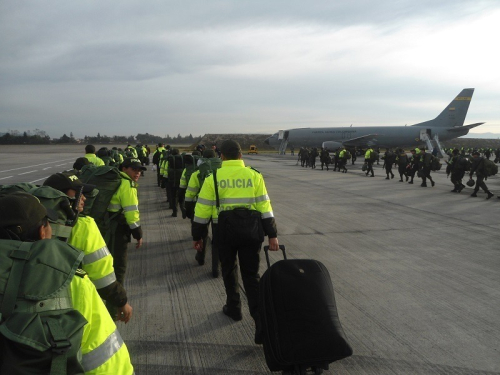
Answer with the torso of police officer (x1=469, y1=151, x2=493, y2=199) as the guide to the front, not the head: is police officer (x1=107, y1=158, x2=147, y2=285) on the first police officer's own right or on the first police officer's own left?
on the first police officer's own left

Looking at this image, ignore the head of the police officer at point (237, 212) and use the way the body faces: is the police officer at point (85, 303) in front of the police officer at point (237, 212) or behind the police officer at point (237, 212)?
behind

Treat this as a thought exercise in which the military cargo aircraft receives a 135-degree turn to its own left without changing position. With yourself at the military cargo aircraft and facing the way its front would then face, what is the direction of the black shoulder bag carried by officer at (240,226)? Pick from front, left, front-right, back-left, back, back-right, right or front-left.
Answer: front-right

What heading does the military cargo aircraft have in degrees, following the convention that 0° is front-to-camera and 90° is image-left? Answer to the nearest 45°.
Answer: approximately 90°

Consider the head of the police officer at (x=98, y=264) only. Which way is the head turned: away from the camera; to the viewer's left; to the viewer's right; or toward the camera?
to the viewer's right

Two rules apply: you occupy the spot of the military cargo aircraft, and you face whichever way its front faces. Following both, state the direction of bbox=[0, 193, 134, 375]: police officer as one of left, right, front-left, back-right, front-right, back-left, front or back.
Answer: left

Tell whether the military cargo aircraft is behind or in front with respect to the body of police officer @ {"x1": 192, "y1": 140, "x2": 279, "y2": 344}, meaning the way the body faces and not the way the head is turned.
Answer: in front

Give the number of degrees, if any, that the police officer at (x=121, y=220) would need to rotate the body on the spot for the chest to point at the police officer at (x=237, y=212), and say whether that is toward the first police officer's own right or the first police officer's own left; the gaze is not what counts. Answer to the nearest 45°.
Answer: approximately 45° to the first police officer's own right

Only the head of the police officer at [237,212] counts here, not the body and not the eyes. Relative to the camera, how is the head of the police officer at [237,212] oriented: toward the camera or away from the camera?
away from the camera

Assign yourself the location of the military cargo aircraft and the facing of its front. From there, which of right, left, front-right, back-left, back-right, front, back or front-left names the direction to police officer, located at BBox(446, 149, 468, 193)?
left

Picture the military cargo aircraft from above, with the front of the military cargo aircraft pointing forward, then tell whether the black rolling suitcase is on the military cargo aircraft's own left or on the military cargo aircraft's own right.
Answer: on the military cargo aircraft's own left

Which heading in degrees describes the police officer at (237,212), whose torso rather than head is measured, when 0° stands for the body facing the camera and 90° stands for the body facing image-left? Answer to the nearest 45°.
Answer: approximately 180°
